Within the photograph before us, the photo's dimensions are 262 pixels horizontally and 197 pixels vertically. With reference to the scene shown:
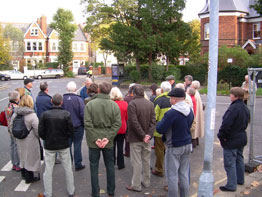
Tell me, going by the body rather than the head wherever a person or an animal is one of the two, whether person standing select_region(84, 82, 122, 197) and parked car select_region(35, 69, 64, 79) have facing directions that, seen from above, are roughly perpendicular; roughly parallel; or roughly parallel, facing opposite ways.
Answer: roughly perpendicular

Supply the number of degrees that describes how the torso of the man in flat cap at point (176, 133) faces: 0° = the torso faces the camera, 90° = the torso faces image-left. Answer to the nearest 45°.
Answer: approximately 135°

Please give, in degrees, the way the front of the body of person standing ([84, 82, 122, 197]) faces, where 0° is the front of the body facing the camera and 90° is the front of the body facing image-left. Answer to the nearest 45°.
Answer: approximately 180°

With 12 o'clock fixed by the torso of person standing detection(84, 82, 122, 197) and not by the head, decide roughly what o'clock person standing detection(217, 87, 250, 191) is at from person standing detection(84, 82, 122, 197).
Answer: person standing detection(217, 87, 250, 191) is roughly at 3 o'clock from person standing detection(84, 82, 122, 197).

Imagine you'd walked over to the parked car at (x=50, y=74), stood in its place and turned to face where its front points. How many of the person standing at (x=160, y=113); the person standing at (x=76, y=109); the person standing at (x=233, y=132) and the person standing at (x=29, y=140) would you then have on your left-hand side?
4

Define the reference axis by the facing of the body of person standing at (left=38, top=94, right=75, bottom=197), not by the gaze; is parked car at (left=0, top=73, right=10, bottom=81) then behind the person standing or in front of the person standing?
in front

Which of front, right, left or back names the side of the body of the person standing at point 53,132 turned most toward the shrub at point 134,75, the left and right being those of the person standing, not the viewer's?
front

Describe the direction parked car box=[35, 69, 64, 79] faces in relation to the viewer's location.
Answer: facing to the left of the viewer

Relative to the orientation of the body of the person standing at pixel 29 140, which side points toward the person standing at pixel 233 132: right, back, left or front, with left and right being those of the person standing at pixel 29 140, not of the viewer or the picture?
right

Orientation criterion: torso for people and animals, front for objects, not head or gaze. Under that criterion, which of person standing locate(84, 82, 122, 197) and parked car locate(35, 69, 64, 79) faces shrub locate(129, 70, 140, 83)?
the person standing

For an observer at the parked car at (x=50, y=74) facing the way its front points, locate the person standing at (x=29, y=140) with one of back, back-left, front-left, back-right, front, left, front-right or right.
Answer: left

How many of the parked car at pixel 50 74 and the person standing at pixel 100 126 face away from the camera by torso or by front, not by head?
1

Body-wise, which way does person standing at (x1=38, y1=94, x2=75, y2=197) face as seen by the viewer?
away from the camera

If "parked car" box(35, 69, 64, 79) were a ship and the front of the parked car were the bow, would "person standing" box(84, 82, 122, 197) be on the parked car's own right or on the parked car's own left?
on the parked car's own left

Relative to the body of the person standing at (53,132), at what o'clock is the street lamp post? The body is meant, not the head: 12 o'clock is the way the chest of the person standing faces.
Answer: The street lamp post is roughly at 4 o'clock from the person standing.

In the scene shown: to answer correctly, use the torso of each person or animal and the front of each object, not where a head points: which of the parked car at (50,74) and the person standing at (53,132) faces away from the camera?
the person standing

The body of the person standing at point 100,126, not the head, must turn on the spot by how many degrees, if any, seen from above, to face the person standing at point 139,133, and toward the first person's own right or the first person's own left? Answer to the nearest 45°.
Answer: approximately 45° to the first person's own right

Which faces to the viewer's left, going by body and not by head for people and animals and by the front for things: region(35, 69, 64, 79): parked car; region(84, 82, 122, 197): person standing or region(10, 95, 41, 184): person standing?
the parked car

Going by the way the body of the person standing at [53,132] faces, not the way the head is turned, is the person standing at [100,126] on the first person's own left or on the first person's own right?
on the first person's own right

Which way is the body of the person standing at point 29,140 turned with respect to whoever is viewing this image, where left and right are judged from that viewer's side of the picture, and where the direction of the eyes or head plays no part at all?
facing away from the viewer and to the right of the viewer
